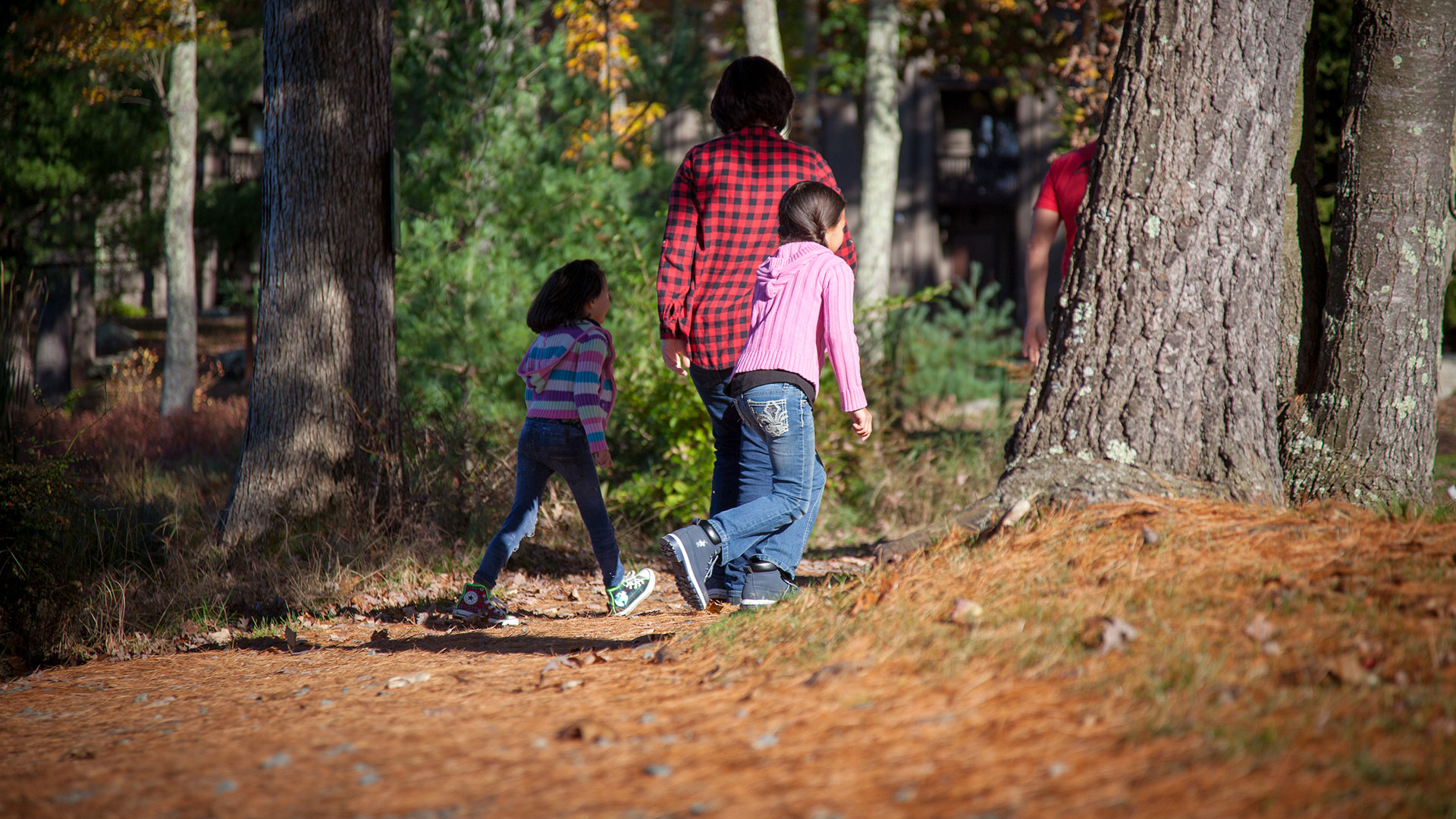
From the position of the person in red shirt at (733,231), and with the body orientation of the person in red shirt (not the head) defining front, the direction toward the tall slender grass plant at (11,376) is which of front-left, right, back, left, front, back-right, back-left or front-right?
left

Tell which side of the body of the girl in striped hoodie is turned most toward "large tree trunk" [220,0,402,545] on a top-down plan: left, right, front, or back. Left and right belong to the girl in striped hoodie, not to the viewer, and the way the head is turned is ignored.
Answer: left

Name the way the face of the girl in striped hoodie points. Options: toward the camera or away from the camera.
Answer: away from the camera

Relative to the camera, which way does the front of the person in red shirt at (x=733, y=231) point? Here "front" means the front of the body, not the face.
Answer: away from the camera

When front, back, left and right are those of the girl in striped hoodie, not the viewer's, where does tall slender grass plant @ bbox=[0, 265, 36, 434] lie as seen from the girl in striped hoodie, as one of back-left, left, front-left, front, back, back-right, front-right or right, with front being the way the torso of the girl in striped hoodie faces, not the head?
back-left

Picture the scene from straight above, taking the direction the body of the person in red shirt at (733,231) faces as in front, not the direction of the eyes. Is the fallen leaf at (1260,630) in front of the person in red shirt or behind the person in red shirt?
behind

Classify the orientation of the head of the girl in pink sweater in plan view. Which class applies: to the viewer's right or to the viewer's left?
to the viewer's right

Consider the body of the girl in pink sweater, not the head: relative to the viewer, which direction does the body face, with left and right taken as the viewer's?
facing away from the viewer and to the right of the viewer

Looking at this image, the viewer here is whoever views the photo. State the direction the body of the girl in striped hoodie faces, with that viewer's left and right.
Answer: facing away from the viewer and to the right of the viewer

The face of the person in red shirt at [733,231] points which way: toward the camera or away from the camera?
away from the camera
